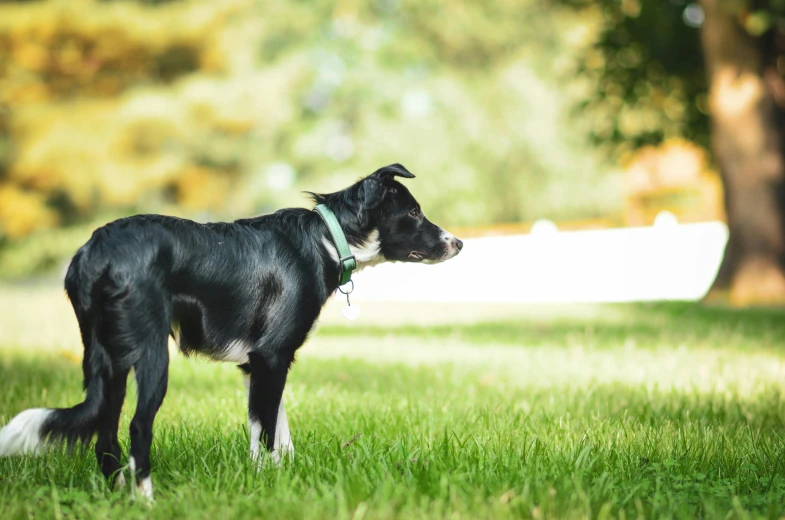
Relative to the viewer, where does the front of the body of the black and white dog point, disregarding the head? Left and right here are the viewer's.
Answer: facing away from the viewer and to the right of the viewer
